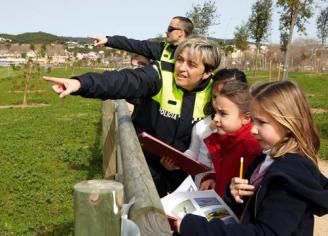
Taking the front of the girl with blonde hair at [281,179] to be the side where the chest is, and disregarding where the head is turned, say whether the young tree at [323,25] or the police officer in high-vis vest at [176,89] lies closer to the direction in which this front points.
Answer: the police officer in high-vis vest

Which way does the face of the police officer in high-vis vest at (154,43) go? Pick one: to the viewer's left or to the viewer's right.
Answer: to the viewer's left

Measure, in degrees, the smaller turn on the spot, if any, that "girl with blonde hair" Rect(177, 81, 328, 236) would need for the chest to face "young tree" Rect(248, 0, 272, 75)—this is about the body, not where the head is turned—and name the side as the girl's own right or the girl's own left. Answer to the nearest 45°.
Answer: approximately 90° to the girl's own right

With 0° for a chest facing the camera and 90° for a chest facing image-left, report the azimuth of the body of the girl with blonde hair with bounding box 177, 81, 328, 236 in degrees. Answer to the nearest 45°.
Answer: approximately 90°

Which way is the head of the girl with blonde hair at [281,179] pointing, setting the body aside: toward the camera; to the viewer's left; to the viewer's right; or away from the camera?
to the viewer's left

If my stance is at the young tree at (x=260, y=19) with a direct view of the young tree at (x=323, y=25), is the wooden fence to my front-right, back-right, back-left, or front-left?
back-right

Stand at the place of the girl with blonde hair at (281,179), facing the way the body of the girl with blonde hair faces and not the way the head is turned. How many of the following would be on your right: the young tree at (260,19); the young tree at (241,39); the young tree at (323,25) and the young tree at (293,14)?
4

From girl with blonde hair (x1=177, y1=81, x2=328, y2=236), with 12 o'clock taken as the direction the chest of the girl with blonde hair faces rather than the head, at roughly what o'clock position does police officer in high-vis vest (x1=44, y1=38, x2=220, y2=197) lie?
The police officer in high-vis vest is roughly at 2 o'clock from the girl with blonde hair.

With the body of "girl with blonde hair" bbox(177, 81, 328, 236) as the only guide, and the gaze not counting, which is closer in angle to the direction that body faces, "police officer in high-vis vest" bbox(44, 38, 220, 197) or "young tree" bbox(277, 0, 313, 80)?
the police officer in high-vis vest

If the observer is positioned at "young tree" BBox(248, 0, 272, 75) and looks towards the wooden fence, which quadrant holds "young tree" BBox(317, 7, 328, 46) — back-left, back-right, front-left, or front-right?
back-left

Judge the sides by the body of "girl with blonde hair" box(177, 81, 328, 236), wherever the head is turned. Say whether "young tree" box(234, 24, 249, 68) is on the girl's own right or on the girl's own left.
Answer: on the girl's own right
